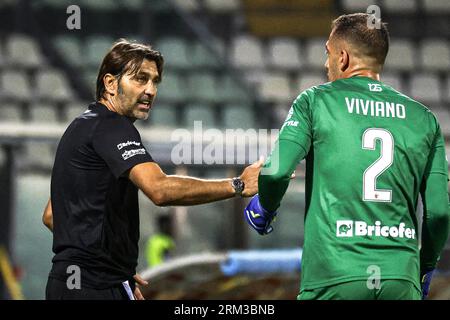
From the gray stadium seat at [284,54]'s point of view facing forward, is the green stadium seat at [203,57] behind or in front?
in front

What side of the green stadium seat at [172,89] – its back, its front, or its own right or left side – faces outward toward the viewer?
front

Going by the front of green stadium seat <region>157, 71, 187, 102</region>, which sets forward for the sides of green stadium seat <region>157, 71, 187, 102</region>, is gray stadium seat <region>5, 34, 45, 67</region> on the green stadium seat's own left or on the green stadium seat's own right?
on the green stadium seat's own right

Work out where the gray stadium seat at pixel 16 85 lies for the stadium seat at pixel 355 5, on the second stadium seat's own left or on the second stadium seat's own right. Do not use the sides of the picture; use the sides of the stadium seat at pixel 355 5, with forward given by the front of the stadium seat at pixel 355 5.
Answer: on the second stadium seat's own right

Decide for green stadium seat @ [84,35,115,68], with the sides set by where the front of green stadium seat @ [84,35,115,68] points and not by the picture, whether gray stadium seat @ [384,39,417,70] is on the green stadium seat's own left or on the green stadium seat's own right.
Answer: on the green stadium seat's own left

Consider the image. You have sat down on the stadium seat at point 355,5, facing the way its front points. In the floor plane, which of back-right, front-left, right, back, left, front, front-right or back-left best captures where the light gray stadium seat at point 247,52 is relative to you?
right

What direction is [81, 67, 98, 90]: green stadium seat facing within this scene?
toward the camera

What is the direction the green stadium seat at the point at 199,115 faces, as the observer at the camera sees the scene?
facing the viewer

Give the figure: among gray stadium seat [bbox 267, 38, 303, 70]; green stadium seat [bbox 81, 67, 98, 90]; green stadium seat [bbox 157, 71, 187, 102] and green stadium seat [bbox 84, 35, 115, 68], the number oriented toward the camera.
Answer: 4

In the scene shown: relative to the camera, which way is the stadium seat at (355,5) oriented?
toward the camera

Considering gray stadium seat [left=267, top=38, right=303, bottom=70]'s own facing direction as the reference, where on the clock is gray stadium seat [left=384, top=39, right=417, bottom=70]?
gray stadium seat [left=384, top=39, right=417, bottom=70] is roughly at 9 o'clock from gray stadium seat [left=267, top=38, right=303, bottom=70].

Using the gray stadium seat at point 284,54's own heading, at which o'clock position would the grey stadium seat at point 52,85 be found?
the grey stadium seat at point 52,85 is roughly at 2 o'clock from the gray stadium seat at point 284,54.

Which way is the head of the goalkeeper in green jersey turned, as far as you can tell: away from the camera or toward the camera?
away from the camera

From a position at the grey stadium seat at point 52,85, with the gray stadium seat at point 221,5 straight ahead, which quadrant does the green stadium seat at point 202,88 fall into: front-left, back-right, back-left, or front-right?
front-right

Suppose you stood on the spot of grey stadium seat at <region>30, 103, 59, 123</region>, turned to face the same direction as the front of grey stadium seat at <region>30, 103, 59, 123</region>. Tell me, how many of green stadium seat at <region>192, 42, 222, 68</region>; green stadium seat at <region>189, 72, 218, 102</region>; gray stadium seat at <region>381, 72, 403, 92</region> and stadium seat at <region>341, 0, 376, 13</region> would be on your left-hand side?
4

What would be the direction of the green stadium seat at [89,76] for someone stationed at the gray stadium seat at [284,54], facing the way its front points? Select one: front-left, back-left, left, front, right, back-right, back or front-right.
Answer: front-right

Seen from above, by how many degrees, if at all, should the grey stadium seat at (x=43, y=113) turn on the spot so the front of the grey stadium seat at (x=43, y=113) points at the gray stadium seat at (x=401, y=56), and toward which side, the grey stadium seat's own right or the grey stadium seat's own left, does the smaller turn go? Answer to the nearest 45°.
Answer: approximately 90° to the grey stadium seat's own left

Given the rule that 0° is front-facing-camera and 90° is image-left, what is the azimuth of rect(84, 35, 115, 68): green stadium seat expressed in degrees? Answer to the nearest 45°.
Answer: approximately 0°
